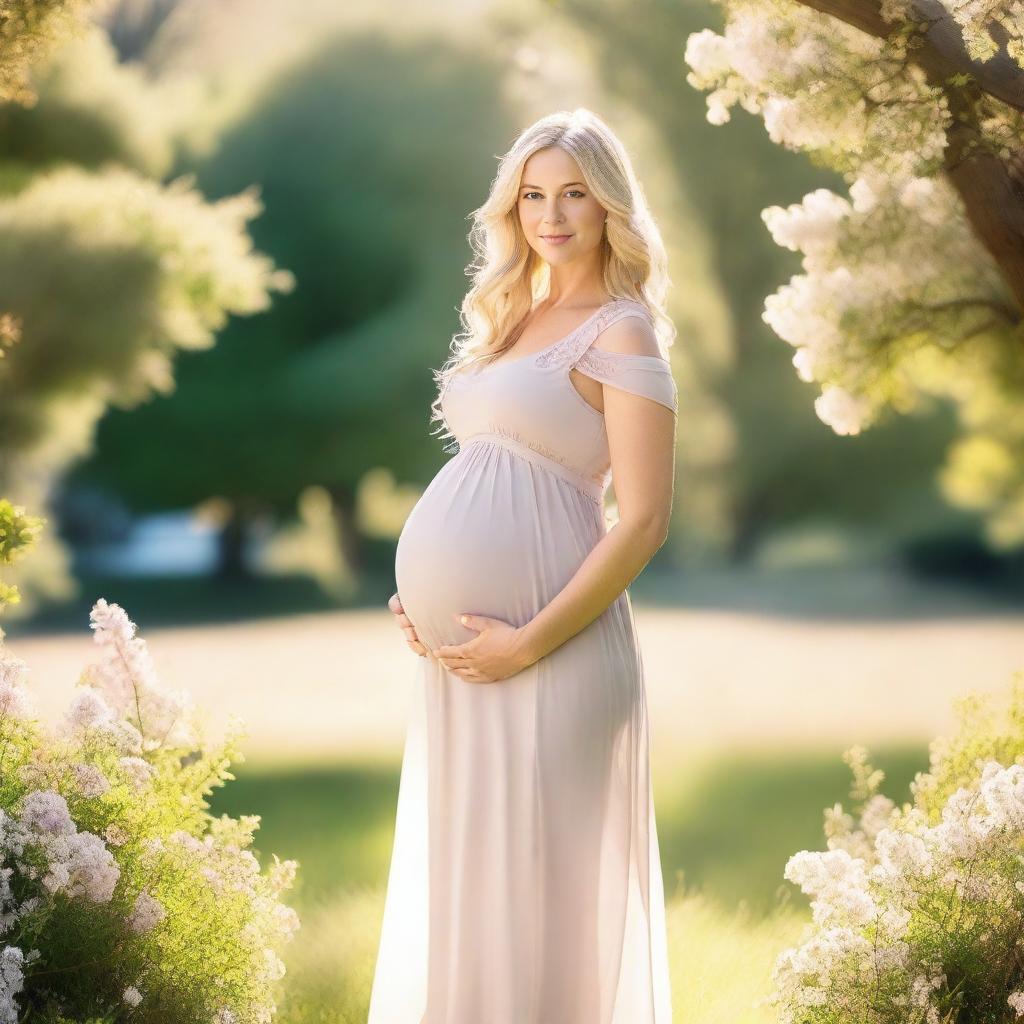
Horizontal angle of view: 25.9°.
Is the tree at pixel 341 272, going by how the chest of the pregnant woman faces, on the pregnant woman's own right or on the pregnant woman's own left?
on the pregnant woman's own right

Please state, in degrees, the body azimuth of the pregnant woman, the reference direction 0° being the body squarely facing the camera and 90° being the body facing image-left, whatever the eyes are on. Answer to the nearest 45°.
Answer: approximately 45°

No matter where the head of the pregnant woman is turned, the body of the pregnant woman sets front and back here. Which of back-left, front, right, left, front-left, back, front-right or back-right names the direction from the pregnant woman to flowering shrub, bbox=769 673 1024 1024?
back

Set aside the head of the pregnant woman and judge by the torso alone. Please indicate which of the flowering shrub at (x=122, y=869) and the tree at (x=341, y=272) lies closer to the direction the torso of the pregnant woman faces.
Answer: the flowering shrub
